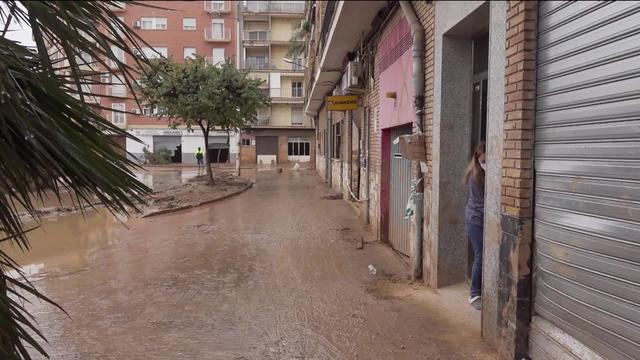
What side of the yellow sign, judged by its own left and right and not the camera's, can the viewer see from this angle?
front

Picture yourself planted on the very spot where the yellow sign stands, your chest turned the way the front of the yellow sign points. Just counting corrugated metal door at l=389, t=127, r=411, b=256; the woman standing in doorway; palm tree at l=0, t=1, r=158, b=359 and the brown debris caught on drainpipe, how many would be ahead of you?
4

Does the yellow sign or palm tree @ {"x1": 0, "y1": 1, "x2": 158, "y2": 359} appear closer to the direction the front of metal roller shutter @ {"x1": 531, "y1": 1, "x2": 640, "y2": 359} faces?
the palm tree

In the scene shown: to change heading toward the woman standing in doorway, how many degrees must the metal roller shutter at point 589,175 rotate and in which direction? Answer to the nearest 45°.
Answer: approximately 90° to its right

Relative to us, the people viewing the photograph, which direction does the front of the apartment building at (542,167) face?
facing the viewer and to the left of the viewer

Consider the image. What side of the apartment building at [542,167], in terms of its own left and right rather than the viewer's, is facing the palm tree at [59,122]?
front

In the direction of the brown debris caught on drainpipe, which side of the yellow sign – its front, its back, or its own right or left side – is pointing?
front

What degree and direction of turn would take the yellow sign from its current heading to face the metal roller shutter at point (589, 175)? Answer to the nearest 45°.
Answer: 0° — it already faces it

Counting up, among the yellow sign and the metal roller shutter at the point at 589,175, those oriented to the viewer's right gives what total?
0

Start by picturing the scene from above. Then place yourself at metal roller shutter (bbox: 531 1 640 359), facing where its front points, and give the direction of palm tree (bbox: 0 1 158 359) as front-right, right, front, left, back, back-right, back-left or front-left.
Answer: front

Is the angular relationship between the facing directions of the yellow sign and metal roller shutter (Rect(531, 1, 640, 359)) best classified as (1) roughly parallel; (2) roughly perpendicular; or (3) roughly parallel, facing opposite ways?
roughly perpendicular

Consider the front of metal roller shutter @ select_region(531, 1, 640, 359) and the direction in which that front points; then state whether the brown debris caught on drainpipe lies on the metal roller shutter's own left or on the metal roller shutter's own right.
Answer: on the metal roller shutter's own right

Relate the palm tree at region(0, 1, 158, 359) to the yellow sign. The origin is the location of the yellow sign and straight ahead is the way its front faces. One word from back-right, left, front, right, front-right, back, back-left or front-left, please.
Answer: front
